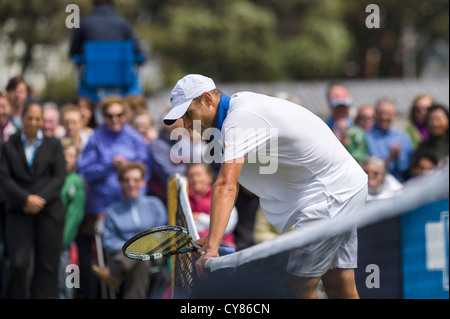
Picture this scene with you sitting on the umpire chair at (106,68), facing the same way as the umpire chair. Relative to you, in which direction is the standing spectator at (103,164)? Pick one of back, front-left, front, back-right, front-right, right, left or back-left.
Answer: back

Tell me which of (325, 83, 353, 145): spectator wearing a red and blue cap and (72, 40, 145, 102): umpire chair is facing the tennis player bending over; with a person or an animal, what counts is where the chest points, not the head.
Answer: the spectator wearing a red and blue cap

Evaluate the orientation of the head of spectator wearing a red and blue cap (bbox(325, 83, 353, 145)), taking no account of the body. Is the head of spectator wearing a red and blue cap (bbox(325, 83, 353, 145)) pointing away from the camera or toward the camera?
toward the camera

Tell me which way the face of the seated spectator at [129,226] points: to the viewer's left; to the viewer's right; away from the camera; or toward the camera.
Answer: toward the camera

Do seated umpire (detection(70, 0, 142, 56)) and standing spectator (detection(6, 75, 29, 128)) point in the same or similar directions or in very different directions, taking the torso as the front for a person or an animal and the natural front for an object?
very different directions

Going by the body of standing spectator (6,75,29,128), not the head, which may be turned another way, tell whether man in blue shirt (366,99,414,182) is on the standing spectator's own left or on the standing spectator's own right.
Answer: on the standing spectator's own left

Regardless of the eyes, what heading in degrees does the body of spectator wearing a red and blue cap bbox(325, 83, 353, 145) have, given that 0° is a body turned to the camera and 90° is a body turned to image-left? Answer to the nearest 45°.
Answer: approximately 0°

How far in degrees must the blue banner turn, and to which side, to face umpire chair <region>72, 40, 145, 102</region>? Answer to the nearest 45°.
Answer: approximately 135° to its right

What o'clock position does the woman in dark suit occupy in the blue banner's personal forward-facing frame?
The woman in dark suit is roughly at 4 o'clock from the blue banner.

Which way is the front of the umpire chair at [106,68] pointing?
away from the camera

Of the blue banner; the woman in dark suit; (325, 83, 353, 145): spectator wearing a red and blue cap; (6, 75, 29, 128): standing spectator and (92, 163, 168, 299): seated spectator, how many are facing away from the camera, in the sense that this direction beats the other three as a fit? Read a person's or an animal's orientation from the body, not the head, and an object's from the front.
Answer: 0

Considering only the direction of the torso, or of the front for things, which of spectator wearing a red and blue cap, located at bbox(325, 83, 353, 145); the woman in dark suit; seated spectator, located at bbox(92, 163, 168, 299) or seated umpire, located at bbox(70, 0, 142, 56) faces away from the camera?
seated umpire, located at bbox(70, 0, 142, 56)

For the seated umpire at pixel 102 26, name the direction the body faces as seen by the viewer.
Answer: away from the camera

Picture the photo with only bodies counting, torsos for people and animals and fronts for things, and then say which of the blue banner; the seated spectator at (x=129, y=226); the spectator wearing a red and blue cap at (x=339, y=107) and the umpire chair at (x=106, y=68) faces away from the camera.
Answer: the umpire chair

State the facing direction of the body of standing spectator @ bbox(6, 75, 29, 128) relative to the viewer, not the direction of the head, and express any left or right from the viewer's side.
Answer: facing the viewer

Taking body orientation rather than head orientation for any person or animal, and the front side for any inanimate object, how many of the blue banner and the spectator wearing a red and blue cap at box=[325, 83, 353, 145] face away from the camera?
0

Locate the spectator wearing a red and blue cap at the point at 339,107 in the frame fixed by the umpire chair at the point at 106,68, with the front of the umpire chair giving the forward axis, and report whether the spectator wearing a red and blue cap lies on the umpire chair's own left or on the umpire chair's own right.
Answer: on the umpire chair's own right

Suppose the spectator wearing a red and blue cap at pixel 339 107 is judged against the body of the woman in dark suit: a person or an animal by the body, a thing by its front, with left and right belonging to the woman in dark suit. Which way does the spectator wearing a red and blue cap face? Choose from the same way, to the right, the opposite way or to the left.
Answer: the same way

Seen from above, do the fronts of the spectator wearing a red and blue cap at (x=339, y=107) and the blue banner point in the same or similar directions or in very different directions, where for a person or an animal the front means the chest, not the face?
same or similar directions

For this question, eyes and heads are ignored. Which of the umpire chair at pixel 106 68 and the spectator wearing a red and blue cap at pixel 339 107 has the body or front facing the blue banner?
the spectator wearing a red and blue cap

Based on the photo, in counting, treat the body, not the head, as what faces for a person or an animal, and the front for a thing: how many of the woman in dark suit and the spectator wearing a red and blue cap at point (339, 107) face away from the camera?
0

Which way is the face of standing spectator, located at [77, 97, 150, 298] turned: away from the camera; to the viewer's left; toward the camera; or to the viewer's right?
toward the camera

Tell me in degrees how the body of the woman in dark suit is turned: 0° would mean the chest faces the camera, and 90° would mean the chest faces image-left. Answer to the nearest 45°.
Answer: approximately 0°
